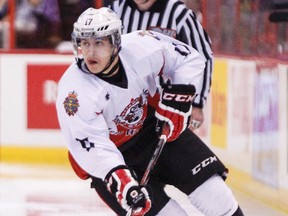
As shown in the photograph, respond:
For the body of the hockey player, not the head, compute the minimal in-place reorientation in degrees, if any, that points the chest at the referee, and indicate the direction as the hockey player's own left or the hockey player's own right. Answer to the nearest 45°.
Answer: approximately 135° to the hockey player's own left

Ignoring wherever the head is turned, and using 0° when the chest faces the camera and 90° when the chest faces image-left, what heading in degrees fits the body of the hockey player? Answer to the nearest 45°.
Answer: approximately 315°
